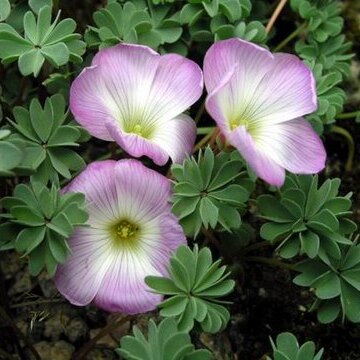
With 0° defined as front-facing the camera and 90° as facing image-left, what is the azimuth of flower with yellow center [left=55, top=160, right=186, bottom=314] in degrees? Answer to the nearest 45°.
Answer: approximately 0°
